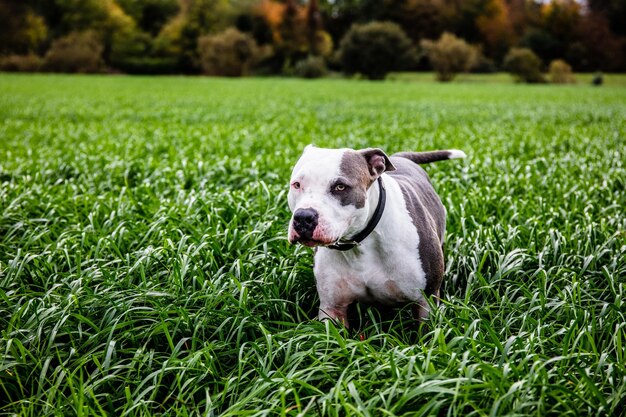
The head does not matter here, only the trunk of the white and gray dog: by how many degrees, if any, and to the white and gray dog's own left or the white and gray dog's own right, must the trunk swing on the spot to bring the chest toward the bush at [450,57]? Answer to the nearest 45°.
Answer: approximately 135° to the white and gray dog's own right

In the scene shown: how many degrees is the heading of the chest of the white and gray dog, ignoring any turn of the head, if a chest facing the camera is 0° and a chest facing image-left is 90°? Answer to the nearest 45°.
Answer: approximately 45°
